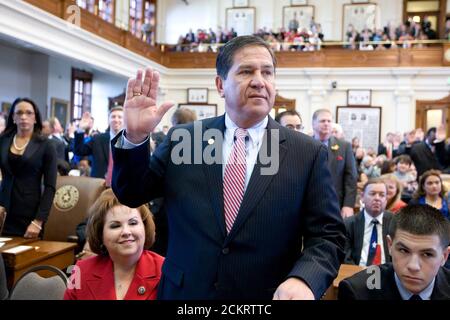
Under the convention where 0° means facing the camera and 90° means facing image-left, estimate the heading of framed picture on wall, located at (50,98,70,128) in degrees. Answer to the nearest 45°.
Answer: approximately 315°

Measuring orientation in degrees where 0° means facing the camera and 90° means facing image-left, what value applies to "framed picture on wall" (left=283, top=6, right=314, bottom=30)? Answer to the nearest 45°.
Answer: approximately 0°

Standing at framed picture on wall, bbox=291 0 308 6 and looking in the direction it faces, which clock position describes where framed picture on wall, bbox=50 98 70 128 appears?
framed picture on wall, bbox=50 98 70 128 is roughly at 2 o'clock from framed picture on wall, bbox=291 0 308 6.

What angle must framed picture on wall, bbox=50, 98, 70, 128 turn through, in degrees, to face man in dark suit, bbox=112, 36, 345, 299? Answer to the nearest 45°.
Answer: approximately 45° to its right

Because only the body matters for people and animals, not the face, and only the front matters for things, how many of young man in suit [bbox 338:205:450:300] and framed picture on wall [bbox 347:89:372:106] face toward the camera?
2

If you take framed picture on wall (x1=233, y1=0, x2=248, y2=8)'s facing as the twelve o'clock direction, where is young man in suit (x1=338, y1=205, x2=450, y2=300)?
The young man in suit is roughly at 12 o'clock from the framed picture on wall.

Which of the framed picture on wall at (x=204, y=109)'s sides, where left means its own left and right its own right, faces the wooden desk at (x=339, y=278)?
front

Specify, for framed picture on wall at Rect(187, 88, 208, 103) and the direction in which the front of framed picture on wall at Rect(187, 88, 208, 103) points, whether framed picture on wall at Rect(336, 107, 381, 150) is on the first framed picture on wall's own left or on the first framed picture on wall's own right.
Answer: on the first framed picture on wall's own left

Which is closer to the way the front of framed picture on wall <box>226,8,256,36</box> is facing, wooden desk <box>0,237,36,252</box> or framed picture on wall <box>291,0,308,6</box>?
the wooden desk

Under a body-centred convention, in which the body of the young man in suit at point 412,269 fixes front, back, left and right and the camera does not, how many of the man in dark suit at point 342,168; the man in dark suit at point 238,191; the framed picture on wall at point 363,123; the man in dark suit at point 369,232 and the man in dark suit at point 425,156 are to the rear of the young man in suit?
4

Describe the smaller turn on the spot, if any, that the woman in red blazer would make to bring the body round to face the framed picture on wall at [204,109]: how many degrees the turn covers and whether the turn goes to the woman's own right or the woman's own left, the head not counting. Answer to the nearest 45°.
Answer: approximately 180°

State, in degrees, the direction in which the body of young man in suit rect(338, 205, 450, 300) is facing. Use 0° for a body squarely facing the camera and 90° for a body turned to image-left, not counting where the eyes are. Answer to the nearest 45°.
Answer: approximately 0°

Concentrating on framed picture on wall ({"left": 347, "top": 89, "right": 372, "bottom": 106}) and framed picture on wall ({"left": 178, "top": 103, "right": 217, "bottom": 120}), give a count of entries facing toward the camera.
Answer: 2
